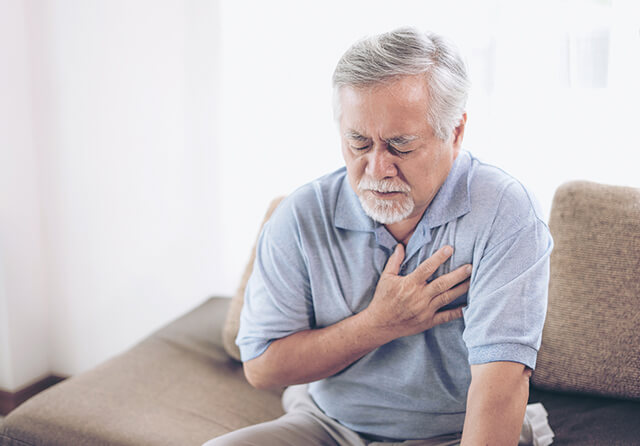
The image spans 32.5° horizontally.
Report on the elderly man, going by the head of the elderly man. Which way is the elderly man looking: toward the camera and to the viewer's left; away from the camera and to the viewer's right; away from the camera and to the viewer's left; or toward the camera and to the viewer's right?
toward the camera and to the viewer's left

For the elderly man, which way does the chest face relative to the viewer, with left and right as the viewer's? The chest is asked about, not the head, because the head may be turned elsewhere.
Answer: facing the viewer and to the left of the viewer
